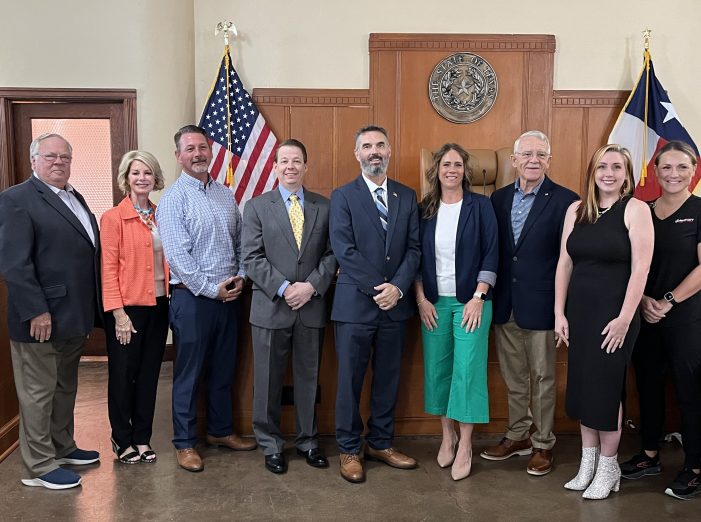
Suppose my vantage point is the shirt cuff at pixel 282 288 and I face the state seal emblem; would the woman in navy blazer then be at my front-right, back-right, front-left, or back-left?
front-right

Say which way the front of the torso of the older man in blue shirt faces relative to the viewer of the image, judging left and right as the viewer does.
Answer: facing the viewer and to the left of the viewer

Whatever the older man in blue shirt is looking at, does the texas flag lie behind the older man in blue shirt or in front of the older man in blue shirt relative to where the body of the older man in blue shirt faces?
behind

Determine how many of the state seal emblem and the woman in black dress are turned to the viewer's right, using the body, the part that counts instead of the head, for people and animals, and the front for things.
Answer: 0

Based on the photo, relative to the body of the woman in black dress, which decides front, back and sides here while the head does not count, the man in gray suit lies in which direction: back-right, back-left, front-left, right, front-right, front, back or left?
front-right

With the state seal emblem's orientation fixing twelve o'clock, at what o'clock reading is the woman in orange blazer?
The woman in orange blazer is roughly at 1 o'clock from the state seal emblem.

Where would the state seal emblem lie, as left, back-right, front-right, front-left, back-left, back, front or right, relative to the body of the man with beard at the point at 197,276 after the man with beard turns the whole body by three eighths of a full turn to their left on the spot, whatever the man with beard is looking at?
front-right

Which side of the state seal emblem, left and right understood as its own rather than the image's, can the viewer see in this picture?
front

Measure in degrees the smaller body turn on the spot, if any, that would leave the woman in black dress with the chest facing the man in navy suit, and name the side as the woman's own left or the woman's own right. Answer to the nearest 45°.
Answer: approximately 45° to the woman's own right

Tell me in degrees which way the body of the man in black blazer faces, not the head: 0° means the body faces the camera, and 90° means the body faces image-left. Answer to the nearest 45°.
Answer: approximately 315°

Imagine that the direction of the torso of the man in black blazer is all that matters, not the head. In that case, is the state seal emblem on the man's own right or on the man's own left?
on the man's own left

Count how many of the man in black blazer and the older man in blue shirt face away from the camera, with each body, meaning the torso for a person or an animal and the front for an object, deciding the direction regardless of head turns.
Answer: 0
